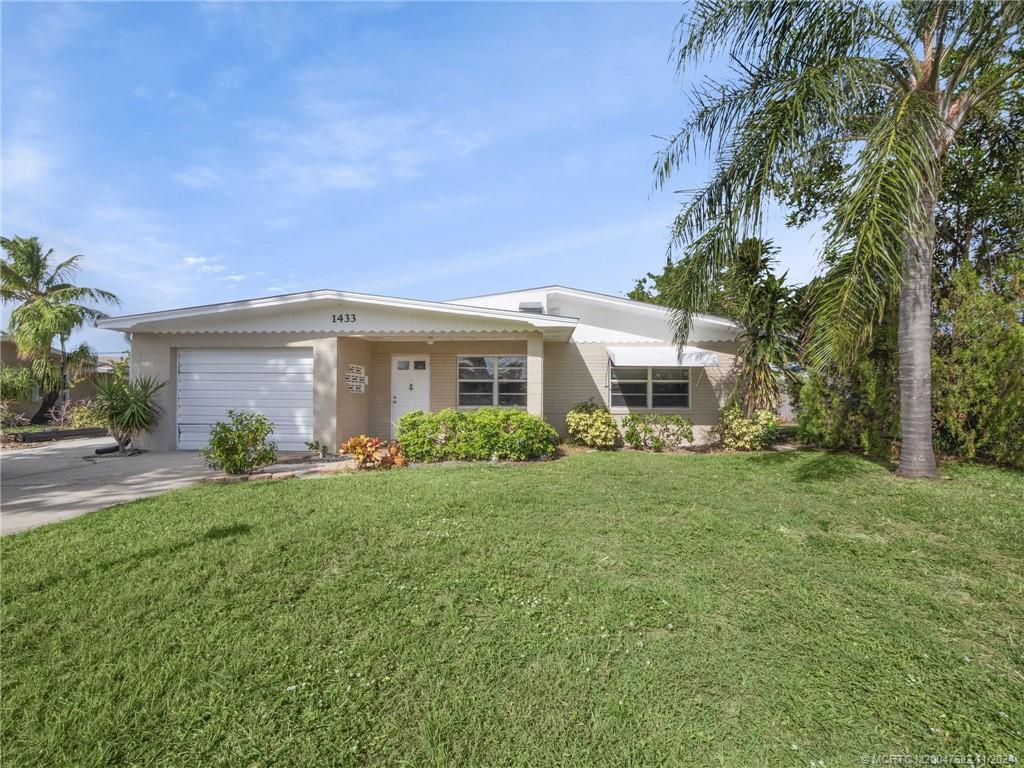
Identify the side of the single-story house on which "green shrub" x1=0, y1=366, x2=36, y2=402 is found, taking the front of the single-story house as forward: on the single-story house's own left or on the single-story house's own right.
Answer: on the single-story house's own right

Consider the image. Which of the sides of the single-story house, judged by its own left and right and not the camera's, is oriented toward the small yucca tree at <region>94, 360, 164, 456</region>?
right

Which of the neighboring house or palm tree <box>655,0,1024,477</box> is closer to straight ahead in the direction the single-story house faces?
the palm tree

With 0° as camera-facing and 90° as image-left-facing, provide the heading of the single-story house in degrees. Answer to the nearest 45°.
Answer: approximately 0°

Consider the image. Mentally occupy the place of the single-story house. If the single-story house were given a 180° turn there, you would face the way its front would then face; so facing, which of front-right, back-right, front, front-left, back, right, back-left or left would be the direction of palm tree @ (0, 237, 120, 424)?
front-left

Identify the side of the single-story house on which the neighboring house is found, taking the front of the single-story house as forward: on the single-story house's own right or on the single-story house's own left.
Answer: on the single-story house's own right

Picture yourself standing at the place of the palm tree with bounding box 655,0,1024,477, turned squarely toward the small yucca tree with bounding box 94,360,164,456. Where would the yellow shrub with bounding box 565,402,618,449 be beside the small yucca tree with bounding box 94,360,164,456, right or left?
right

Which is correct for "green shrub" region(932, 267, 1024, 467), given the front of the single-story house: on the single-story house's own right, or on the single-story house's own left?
on the single-story house's own left
